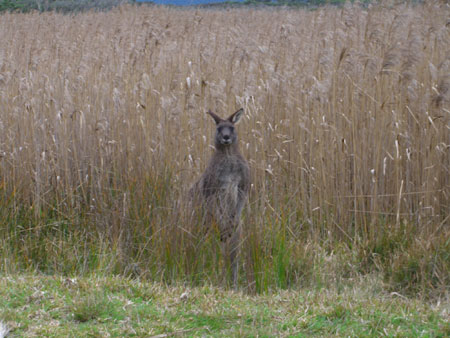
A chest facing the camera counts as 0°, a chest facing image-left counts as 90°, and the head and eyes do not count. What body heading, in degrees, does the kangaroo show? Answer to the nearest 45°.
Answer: approximately 0°
